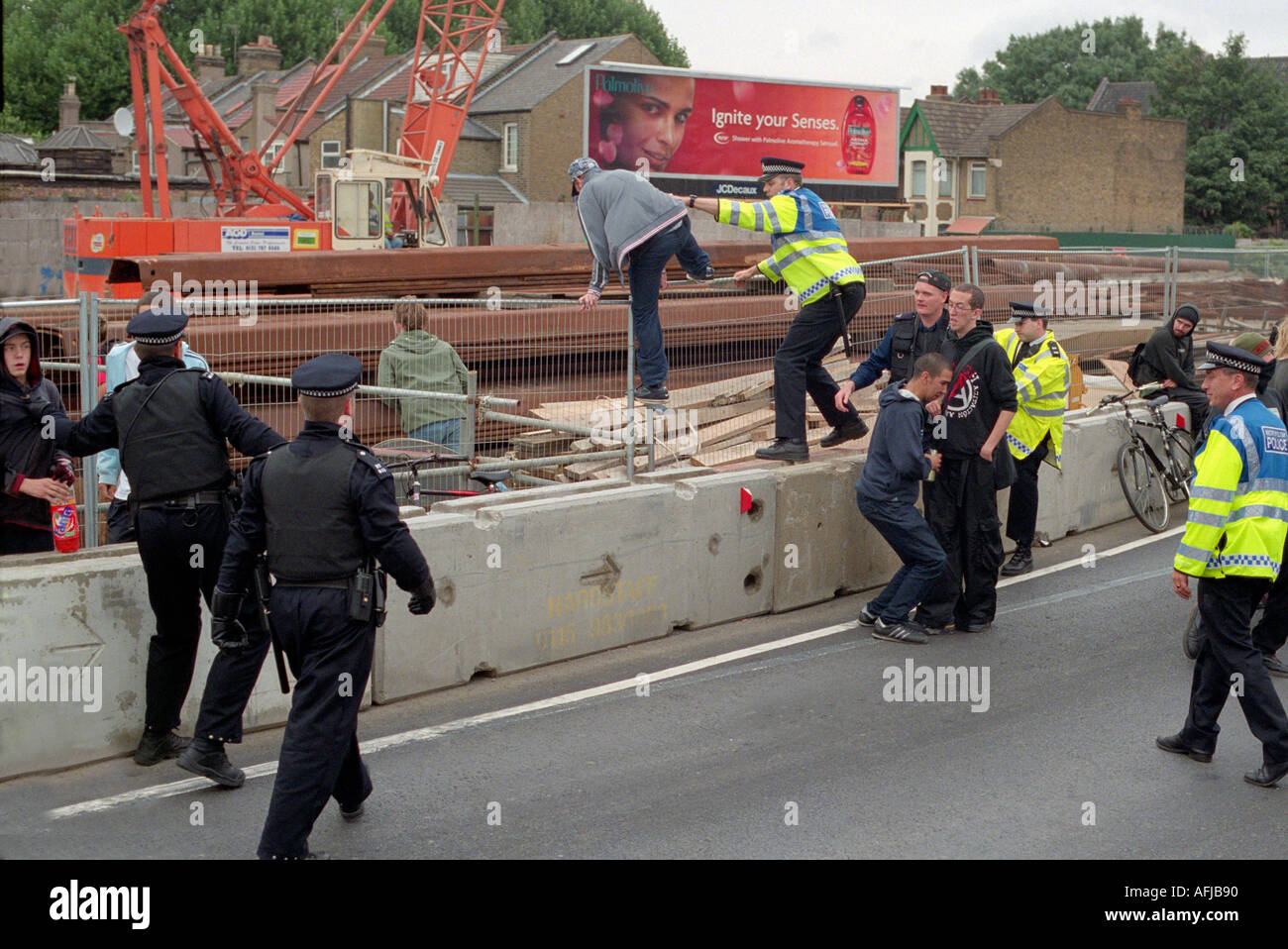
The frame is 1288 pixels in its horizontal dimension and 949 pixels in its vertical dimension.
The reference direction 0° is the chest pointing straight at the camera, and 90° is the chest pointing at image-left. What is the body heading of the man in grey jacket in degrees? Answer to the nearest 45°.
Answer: approximately 135°

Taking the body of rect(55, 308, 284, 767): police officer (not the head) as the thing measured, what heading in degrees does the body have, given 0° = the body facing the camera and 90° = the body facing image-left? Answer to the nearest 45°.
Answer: approximately 180°

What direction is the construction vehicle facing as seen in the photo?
to the viewer's right

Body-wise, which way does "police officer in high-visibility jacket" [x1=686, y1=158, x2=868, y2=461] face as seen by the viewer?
to the viewer's left

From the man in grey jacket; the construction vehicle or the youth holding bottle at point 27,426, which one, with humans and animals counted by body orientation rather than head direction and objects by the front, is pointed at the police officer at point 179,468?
the youth holding bottle
